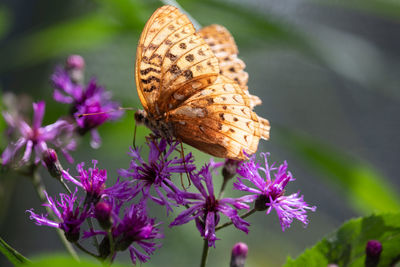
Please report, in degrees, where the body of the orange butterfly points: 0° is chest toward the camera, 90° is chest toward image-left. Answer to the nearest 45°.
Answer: approximately 90°

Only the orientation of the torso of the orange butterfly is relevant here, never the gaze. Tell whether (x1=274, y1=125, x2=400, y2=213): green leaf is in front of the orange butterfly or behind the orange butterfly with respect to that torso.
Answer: behind

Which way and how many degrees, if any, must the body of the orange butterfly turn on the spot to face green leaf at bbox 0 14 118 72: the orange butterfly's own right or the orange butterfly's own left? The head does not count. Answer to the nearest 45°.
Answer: approximately 45° to the orange butterfly's own right

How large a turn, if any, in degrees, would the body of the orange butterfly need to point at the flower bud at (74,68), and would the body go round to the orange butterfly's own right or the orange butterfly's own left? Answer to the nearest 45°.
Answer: approximately 45° to the orange butterfly's own right

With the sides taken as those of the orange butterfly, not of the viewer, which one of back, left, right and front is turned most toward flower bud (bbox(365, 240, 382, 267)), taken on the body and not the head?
back
